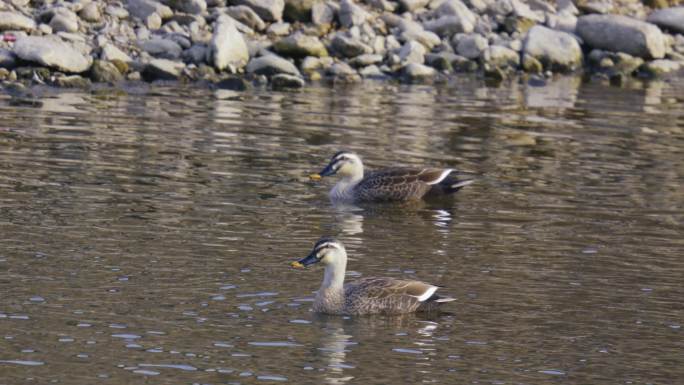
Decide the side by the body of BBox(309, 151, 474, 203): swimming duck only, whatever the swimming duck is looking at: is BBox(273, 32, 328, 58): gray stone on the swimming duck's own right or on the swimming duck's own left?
on the swimming duck's own right

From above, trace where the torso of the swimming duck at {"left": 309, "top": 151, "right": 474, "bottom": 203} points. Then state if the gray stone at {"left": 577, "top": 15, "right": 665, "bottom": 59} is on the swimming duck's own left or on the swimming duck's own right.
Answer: on the swimming duck's own right

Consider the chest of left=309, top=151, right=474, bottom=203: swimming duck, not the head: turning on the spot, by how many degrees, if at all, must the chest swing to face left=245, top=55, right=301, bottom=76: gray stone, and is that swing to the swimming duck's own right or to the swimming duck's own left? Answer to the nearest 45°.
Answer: approximately 90° to the swimming duck's own right

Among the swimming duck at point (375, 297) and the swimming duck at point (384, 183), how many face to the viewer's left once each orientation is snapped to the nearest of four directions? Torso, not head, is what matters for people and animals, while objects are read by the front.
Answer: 2

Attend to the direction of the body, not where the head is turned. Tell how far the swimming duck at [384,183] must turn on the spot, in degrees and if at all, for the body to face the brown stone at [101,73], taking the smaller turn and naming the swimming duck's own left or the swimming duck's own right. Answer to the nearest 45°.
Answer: approximately 45° to the swimming duck's own right

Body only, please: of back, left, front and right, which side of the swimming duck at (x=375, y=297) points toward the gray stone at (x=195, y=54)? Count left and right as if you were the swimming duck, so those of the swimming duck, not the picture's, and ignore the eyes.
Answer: right

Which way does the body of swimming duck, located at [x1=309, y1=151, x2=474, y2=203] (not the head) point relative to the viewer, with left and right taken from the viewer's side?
facing to the left of the viewer

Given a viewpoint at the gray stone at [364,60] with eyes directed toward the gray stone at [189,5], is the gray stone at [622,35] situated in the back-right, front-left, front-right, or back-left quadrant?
back-right

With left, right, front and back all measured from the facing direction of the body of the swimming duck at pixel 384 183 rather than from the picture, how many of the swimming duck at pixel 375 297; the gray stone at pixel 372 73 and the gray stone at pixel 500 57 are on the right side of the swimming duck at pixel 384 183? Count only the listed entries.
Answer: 2

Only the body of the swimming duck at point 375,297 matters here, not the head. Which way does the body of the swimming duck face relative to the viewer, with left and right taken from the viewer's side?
facing to the left of the viewer
